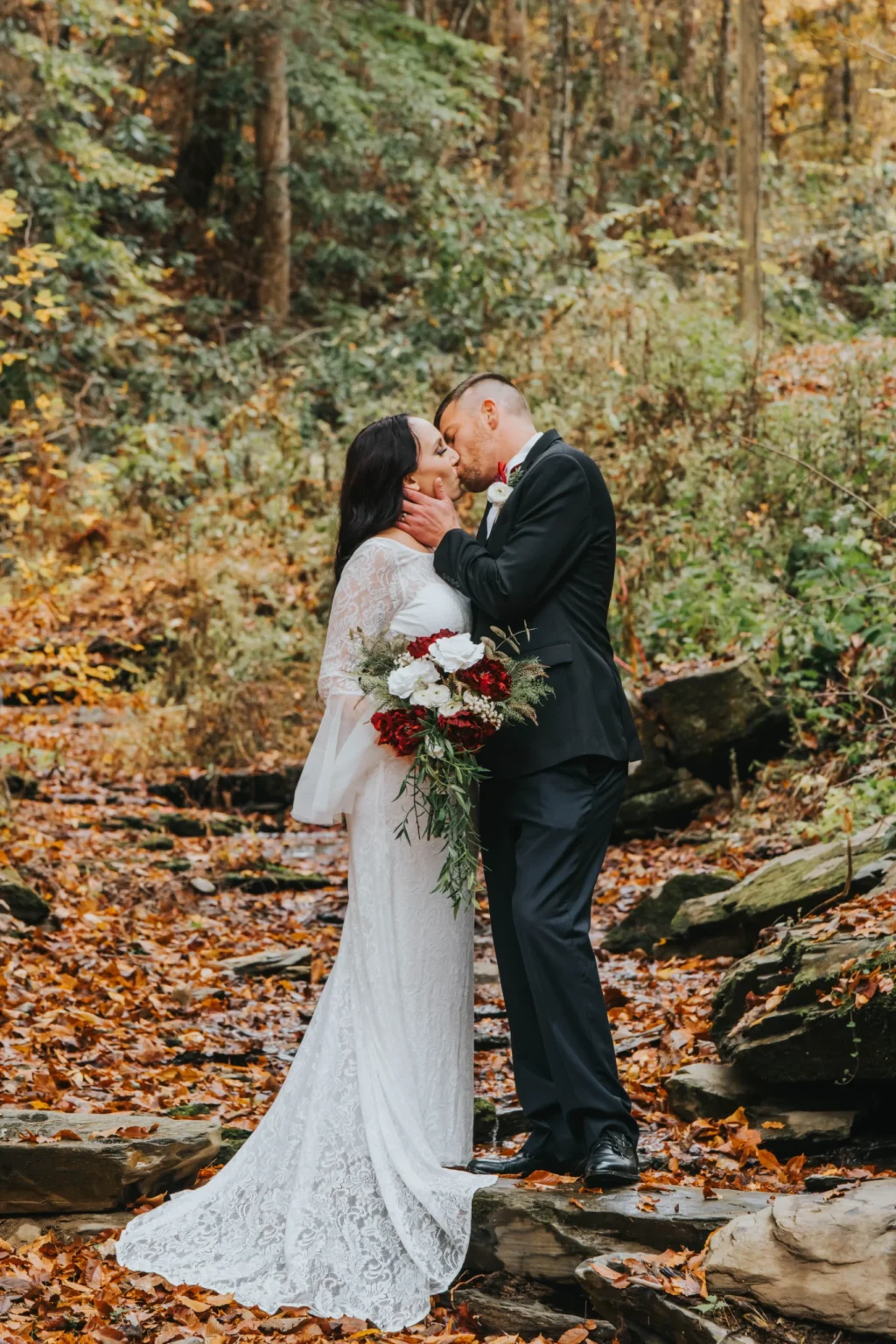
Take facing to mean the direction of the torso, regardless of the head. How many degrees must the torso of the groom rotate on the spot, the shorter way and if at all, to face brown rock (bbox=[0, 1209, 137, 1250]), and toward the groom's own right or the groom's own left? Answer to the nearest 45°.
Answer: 0° — they already face it

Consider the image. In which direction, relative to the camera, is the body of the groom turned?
to the viewer's left
